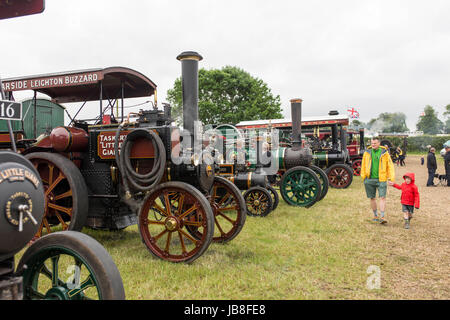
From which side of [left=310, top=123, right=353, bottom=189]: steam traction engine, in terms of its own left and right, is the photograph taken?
right

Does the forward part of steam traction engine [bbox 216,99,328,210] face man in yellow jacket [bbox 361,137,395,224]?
yes

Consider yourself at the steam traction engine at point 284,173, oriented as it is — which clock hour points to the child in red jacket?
The child in red jacket is roughly at 12 o'clock from the steam traction engine.

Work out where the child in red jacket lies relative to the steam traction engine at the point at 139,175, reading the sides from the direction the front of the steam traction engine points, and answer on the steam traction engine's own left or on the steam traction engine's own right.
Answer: on the steam traction engine's own left

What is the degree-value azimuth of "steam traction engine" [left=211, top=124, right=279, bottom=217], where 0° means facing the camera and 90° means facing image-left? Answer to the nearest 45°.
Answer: approximately 315°

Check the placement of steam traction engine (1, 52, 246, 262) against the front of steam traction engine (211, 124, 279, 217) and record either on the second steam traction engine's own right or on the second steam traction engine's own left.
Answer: on the second steam traction engine's own right

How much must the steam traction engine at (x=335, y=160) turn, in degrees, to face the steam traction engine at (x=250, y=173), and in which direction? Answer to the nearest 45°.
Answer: approximately 90° to its right

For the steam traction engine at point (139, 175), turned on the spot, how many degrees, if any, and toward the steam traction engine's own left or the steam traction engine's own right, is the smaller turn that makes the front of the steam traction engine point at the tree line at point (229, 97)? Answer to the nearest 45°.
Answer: approximately 135° to the steam traction engine's own left

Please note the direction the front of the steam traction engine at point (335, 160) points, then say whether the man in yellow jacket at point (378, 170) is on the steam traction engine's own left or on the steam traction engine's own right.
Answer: on the steam traction engine's own right
